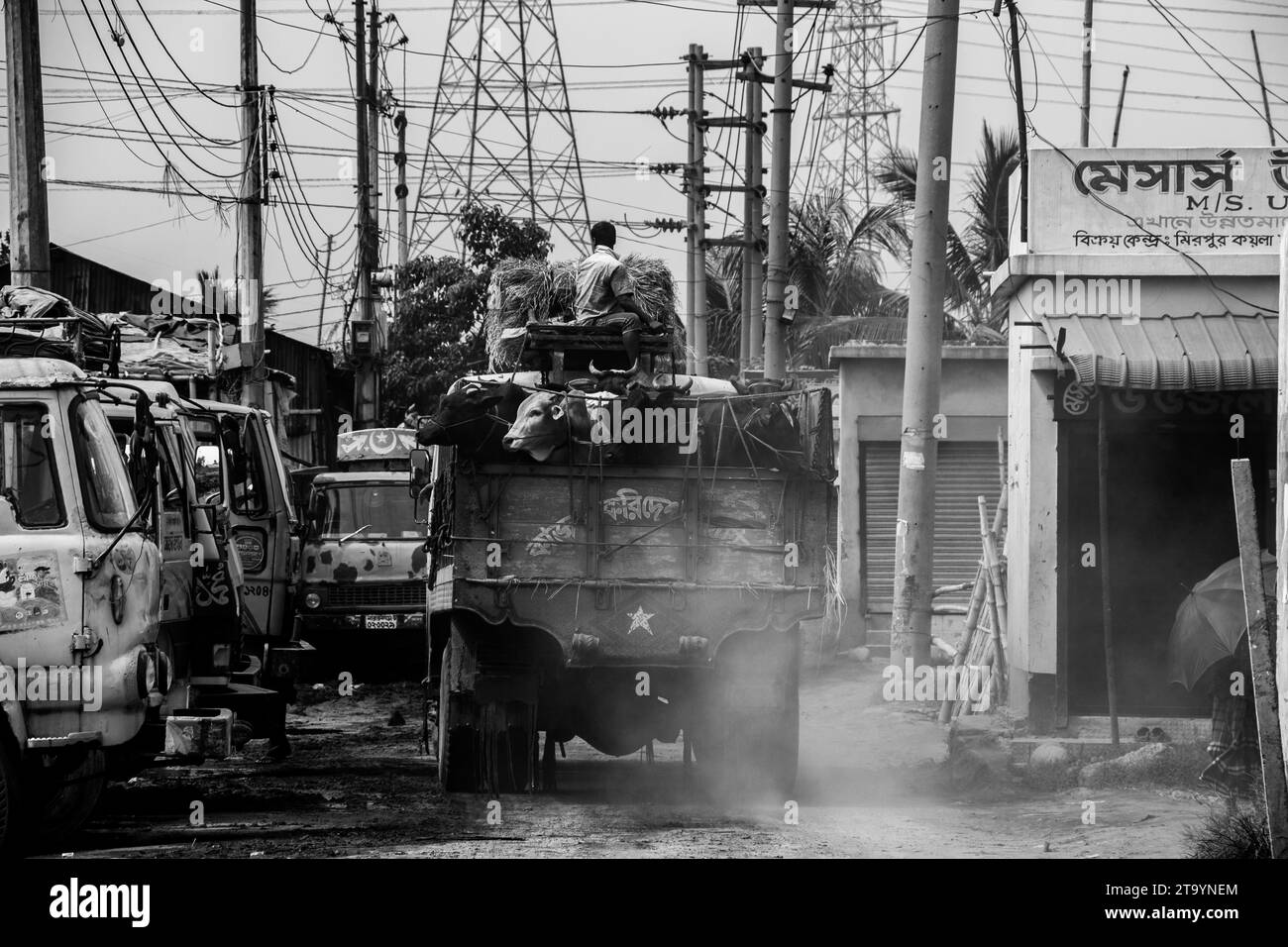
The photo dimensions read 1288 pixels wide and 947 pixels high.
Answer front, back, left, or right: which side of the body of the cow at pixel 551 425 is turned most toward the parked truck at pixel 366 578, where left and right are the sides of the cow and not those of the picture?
right

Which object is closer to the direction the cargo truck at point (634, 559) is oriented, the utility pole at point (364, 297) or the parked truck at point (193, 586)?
the utility pole

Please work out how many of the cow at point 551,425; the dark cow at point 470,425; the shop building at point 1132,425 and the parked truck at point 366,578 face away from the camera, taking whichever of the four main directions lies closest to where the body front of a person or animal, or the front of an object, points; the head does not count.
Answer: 0

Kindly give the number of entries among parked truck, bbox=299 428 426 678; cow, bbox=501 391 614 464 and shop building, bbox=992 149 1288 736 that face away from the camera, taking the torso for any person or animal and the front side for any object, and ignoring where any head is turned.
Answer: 0

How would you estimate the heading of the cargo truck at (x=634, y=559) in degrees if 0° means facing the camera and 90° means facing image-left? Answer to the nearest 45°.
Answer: approximately 180°

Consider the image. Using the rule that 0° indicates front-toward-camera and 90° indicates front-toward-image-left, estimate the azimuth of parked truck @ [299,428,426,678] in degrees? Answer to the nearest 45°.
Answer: approximately 0°

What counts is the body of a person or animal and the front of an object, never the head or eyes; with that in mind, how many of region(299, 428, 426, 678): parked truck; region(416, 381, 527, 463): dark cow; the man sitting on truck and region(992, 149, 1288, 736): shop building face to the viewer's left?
1
